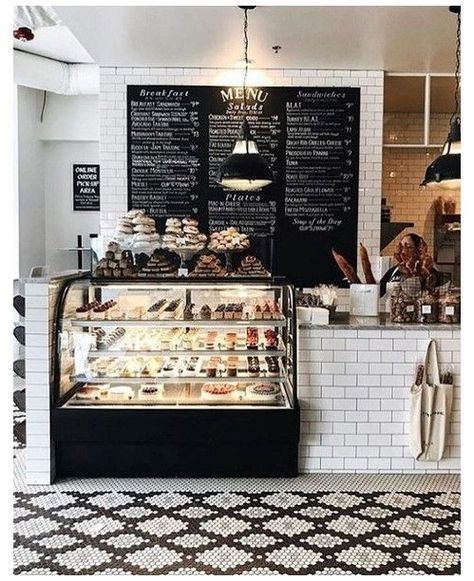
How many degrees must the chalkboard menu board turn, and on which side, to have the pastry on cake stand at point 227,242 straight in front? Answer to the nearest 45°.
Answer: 0° — it already faces it

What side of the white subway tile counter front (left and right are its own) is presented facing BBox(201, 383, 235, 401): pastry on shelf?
right

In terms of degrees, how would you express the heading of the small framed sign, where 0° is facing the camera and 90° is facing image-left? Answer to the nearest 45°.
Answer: approximately 0°

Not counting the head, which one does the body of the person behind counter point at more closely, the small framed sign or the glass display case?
the glass display case

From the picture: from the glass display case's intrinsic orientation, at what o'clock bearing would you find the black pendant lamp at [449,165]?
The black pendant lamp is roughly at 9 o'clock from the glass display case.

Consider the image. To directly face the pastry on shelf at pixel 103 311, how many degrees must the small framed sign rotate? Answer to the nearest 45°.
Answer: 0° — it already faces it

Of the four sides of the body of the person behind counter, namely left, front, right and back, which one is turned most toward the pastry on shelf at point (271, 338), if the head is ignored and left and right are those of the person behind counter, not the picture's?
front

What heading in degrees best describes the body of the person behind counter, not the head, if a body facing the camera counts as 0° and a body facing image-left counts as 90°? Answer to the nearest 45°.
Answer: approximately 45°

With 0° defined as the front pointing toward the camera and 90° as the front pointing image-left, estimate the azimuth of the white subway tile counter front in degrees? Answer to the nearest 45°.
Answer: approximately 0°
